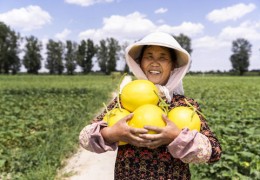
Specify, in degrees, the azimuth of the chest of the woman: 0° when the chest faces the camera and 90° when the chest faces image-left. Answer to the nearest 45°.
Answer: approximately 0°
